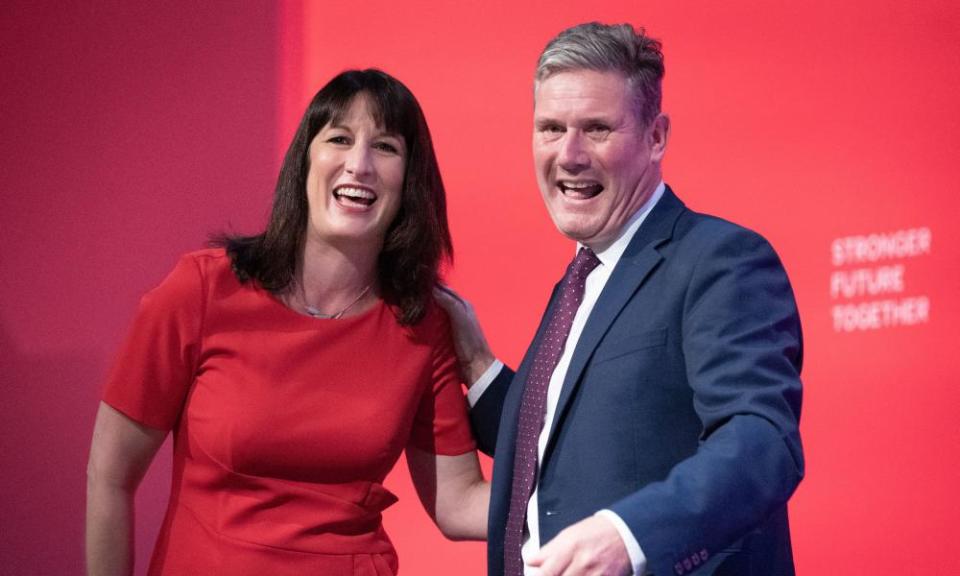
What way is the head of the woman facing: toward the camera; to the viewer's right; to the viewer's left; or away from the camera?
toward the camera

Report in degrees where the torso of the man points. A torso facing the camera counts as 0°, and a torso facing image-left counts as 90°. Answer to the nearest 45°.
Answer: approximately 45°

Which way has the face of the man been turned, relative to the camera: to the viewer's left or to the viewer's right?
to the viewer's left

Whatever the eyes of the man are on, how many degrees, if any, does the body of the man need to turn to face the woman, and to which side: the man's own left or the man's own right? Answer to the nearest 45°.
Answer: approximately 90° to the man's own right
